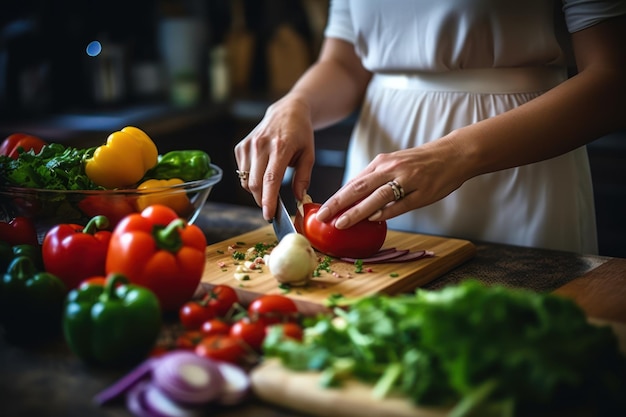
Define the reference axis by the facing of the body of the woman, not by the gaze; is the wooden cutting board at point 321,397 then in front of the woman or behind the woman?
in front

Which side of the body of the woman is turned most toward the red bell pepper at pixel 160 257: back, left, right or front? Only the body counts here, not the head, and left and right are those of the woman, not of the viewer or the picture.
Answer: front

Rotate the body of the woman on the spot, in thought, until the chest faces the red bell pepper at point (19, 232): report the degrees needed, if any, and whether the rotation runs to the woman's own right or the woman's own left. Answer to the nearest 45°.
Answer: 0° — they already face it

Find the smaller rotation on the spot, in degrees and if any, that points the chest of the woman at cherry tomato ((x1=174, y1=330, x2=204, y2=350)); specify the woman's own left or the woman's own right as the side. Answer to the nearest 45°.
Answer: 0° — they already face it

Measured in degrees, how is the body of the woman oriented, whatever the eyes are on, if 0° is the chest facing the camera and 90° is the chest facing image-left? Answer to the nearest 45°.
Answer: approximately 45°

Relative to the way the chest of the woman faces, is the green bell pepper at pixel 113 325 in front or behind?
in front
